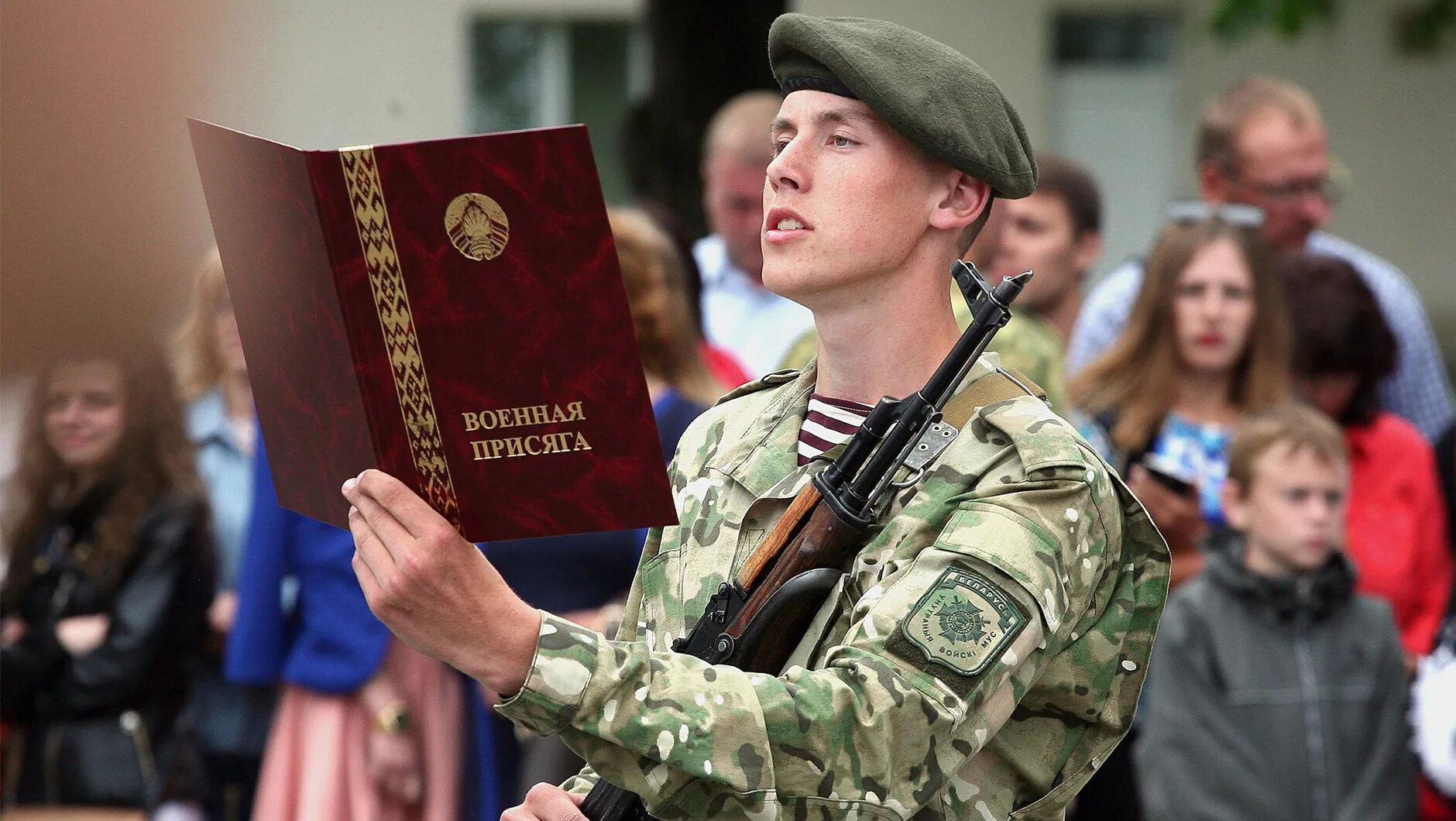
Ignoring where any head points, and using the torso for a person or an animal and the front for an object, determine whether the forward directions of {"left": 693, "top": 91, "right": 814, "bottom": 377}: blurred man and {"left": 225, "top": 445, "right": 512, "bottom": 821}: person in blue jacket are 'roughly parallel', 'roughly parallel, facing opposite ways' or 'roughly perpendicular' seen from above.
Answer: roughly parallel

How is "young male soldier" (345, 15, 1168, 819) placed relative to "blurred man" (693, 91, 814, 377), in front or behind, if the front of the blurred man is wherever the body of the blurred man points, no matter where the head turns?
in front

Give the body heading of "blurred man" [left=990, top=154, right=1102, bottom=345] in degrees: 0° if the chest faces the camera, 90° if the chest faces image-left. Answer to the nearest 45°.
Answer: approximately 45°

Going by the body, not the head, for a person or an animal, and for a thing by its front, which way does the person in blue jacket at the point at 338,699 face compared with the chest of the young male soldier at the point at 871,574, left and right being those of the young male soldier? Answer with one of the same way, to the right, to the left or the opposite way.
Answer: to the left

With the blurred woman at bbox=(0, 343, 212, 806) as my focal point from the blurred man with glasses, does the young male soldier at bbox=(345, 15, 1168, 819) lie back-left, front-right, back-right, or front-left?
front-left

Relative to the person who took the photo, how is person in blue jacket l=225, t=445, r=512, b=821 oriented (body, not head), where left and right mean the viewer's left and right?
facing the viewer and to the right of the viewer

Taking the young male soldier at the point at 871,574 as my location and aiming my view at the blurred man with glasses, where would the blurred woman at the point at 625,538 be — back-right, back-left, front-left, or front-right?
front-left

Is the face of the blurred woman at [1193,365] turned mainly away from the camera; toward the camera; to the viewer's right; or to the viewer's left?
toward the camera

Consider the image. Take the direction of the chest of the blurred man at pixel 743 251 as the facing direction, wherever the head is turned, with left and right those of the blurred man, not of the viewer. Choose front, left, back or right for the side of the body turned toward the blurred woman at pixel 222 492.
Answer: right

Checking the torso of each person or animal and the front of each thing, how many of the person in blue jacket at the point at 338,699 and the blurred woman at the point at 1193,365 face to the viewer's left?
0

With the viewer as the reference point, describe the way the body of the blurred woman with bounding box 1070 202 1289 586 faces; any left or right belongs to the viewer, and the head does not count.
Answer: facing the viewer

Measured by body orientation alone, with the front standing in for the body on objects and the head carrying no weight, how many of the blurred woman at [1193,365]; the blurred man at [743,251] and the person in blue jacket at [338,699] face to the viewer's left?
0

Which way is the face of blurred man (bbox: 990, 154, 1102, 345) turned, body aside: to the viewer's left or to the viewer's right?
to the viewer's left

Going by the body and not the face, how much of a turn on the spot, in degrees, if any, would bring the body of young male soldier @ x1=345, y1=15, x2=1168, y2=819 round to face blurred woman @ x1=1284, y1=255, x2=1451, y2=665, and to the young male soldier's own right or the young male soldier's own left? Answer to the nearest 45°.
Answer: approximately 180°

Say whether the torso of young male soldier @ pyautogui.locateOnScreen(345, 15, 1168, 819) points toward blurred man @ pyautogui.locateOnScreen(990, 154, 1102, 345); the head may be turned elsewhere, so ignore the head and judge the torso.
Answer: no

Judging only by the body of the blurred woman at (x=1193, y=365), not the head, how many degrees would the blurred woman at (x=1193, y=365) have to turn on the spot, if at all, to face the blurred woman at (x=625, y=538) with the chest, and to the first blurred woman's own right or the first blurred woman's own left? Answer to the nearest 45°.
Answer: approximately 45° to the first blurred woman's own right

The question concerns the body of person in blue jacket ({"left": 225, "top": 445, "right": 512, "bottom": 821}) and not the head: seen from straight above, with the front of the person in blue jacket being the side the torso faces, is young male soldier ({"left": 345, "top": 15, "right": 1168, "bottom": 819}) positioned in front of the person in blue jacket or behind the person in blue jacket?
in front

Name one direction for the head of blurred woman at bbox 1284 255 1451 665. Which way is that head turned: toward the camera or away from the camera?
toward the camera

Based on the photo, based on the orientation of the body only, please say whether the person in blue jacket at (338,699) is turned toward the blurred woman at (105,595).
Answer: no
